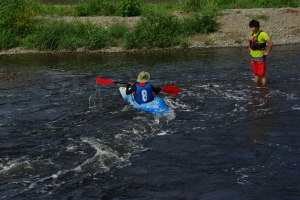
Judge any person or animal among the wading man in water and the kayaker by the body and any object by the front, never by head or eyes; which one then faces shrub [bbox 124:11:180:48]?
the kayaker

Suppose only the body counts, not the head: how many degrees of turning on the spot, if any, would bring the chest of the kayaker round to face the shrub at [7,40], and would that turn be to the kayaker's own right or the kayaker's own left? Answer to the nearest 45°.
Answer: approximately 45° to the kayaker's own left

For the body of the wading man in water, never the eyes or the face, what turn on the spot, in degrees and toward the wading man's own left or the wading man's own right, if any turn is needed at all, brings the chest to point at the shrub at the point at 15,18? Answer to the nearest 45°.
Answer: approximately 90° to the wading man's own right

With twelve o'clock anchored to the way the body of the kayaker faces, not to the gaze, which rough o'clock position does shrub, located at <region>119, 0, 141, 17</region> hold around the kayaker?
The shrub is roughly at 12 o'clock from the kayaker.

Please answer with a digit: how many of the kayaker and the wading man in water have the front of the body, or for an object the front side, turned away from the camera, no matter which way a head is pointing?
1

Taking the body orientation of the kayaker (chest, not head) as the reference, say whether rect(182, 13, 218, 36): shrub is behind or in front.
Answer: in front

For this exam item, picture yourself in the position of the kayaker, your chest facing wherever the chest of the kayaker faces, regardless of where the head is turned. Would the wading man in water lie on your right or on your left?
on your right

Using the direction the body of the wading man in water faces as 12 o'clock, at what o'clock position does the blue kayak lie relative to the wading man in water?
The blue kayak is roughly at 12 o'clock from the wading man in water.

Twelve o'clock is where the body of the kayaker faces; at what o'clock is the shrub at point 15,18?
The shrub is roughly at 11 o'clock from the kayaker.

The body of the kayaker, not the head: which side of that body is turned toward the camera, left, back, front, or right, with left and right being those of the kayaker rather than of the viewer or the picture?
back

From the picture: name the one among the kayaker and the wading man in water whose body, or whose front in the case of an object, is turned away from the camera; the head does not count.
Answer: the kayaker

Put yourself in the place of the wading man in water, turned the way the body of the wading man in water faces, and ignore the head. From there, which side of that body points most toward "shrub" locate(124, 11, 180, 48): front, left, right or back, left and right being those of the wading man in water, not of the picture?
right

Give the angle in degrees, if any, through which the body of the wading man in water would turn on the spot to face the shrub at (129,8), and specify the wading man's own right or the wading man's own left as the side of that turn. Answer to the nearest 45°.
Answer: approximately 90° to the wading man's own right

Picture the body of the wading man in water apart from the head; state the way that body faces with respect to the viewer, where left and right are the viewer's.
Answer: facing the viewer and to the left of the viewer

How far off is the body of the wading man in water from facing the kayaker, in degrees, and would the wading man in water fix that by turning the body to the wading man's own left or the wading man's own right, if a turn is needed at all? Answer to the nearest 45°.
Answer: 0° — they already face them
